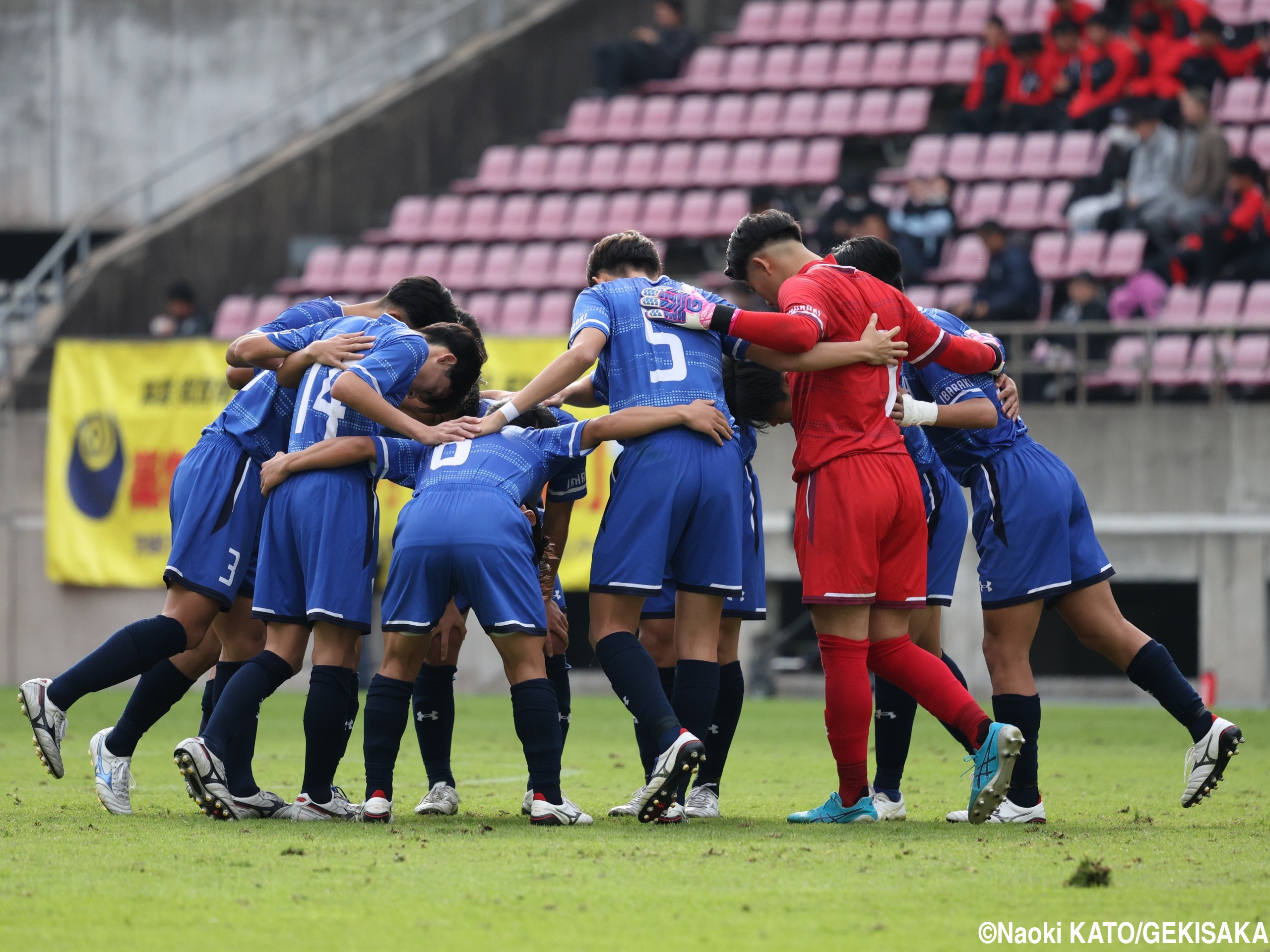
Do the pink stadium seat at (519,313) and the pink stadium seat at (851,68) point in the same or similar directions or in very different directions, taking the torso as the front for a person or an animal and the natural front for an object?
same or similar directions

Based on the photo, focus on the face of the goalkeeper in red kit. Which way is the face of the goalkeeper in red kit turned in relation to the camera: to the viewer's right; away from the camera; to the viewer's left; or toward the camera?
to the viewer's left

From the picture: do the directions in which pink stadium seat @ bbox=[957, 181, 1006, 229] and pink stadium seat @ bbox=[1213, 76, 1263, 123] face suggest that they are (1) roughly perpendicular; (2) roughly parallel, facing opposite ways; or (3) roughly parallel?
roughly parallel

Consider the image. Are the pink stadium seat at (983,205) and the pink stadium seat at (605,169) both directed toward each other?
no

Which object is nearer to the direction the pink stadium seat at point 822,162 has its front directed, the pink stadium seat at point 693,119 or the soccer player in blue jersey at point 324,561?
the soccer player in blue jersey

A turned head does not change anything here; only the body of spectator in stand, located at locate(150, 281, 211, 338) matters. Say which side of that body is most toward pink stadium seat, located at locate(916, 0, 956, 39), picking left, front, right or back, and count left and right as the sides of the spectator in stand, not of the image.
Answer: left

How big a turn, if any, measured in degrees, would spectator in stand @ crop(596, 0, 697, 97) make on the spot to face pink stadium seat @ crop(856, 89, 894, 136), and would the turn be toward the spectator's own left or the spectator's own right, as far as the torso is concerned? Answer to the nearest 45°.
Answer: approximately 90° to the spectator's own left

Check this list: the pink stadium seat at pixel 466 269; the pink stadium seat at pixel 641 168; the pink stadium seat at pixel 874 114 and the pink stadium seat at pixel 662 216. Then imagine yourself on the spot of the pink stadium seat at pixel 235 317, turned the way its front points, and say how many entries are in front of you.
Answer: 0

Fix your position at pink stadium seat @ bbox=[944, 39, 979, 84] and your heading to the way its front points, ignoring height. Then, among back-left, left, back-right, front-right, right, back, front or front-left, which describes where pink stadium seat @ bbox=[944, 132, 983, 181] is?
front-left

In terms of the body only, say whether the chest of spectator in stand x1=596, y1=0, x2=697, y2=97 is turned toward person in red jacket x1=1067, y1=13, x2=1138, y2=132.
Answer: no

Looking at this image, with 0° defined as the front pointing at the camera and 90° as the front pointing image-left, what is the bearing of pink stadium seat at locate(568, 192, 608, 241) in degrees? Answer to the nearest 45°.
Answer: approximately 45°

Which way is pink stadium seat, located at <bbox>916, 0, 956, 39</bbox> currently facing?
toward the camera

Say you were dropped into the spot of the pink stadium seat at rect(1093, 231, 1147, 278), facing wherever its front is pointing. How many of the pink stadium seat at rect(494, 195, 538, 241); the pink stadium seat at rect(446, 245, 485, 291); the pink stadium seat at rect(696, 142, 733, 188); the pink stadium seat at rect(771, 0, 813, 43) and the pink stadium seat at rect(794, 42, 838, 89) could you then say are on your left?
0

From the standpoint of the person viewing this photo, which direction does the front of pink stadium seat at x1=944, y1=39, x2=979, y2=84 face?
facing the viewer and to the left of the viewer

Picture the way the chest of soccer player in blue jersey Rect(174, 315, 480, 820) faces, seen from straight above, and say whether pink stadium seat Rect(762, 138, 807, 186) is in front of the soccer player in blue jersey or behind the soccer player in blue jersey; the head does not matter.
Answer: in front

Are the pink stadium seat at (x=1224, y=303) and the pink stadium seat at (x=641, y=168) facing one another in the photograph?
no

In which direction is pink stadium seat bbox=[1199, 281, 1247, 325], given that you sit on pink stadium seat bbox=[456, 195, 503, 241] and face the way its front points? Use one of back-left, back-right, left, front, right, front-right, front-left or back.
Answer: left

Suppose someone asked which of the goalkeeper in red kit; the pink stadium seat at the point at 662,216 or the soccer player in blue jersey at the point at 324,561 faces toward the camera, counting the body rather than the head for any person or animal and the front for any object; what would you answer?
the pink stadium seat

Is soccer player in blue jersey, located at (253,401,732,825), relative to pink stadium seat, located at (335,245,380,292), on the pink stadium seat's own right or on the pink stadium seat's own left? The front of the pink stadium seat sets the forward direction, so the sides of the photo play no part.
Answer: on the pink stadium seat's own left
